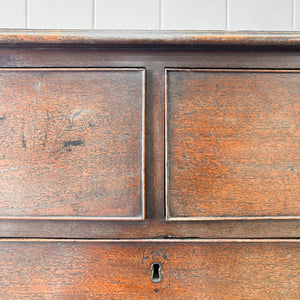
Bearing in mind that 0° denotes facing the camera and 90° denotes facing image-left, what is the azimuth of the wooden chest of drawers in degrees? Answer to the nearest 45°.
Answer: approximately 0°
